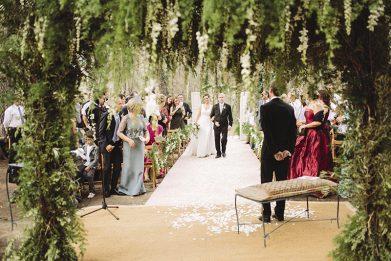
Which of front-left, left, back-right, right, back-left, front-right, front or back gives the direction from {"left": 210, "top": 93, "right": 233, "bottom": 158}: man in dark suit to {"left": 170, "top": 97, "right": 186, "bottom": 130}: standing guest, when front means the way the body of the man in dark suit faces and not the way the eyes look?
back-right

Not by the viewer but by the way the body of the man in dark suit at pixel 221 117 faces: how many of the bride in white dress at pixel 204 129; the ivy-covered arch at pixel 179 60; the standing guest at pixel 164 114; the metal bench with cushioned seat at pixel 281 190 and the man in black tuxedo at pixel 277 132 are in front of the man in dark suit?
3

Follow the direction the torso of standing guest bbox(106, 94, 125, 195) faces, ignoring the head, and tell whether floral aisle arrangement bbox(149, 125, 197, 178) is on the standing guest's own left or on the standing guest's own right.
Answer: on the standing guest's own left

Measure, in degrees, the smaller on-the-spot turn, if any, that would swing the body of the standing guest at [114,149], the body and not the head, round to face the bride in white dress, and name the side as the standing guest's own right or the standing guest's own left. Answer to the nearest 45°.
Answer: approximately 90° to the standing guest's own left

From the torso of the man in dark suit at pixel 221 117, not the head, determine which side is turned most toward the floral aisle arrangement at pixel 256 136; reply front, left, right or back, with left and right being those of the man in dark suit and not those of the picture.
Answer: left

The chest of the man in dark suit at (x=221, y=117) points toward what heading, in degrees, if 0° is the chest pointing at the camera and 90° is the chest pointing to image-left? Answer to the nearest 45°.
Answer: approximately 0°

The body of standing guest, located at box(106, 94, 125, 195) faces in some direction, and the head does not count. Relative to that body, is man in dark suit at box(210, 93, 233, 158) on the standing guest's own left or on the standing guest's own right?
on the standing guest's own left

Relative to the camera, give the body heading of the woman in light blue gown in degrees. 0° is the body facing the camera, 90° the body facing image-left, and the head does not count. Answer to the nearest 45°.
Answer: approximately 315°

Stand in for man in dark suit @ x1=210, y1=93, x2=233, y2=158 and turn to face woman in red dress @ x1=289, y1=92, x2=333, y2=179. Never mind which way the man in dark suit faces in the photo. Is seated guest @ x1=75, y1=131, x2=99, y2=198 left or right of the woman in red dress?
right

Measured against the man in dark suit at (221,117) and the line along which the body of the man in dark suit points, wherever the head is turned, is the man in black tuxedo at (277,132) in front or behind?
in front

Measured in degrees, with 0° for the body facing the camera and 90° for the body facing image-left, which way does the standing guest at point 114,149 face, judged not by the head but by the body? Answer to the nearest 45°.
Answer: approximately 315°

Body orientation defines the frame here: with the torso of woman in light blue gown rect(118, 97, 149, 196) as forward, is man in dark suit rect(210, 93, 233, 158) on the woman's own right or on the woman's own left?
on the woman's own left

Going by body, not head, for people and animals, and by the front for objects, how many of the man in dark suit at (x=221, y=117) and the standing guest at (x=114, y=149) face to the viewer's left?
0

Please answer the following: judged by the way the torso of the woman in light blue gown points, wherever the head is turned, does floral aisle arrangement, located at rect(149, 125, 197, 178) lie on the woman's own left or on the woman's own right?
on the woman's own left
